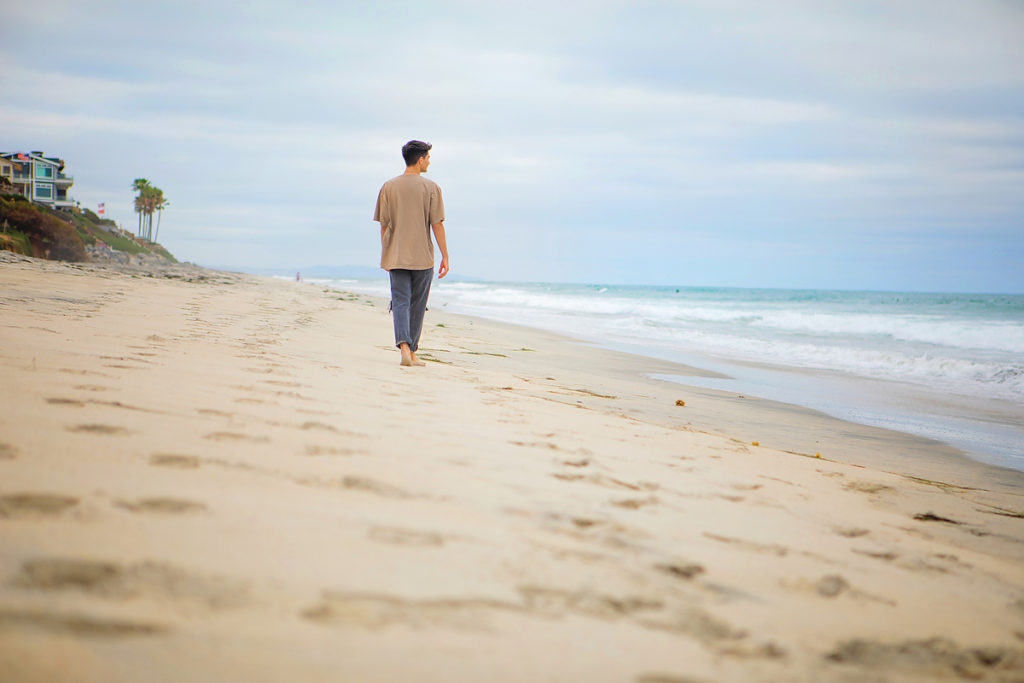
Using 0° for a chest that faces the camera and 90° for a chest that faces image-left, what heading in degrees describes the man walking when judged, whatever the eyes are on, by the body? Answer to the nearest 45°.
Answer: approximately 180°

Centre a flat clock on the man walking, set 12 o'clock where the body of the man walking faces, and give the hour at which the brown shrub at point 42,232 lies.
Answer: The brown shrub is roughly at 11 o'clock from the man walking.
